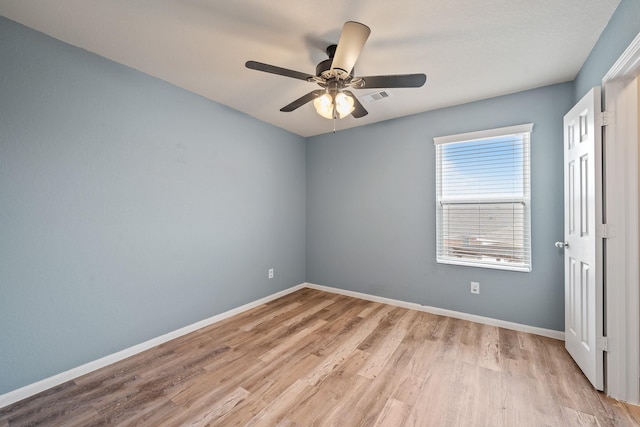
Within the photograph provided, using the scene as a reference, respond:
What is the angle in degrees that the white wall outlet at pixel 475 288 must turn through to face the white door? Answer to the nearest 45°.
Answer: approximately 45° to its left

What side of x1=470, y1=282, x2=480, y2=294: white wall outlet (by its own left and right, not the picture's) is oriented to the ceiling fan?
front

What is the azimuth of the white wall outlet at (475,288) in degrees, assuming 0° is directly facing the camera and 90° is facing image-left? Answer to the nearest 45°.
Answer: approximately 0°
